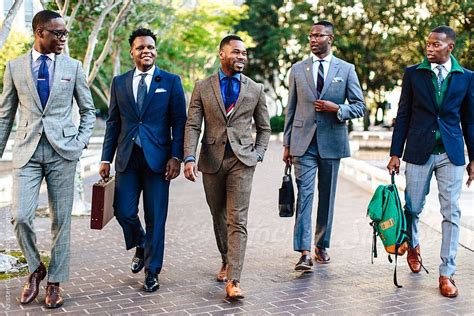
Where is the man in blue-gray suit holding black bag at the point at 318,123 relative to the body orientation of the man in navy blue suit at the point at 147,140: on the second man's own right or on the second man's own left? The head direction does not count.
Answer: on the second man's own left

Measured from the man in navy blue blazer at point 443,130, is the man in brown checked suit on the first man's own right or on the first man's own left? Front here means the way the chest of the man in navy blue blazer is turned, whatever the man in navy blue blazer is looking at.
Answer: on the first man's own right

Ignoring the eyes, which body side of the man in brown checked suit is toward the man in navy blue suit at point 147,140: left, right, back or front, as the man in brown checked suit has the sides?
right

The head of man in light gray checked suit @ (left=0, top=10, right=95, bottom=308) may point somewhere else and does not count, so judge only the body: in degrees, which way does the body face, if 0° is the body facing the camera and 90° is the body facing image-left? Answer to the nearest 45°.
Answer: approximately 0°

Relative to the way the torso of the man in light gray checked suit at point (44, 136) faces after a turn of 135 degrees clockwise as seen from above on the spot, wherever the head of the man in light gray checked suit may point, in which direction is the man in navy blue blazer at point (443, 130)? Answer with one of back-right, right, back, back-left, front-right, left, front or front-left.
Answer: back-right

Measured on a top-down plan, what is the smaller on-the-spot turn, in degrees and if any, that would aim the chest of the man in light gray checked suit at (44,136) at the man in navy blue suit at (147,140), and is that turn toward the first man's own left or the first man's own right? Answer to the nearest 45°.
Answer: approximately 90° to the first man's own left

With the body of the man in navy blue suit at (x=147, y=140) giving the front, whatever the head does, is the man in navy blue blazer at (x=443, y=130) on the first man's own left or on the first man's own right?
on the first man's own left
